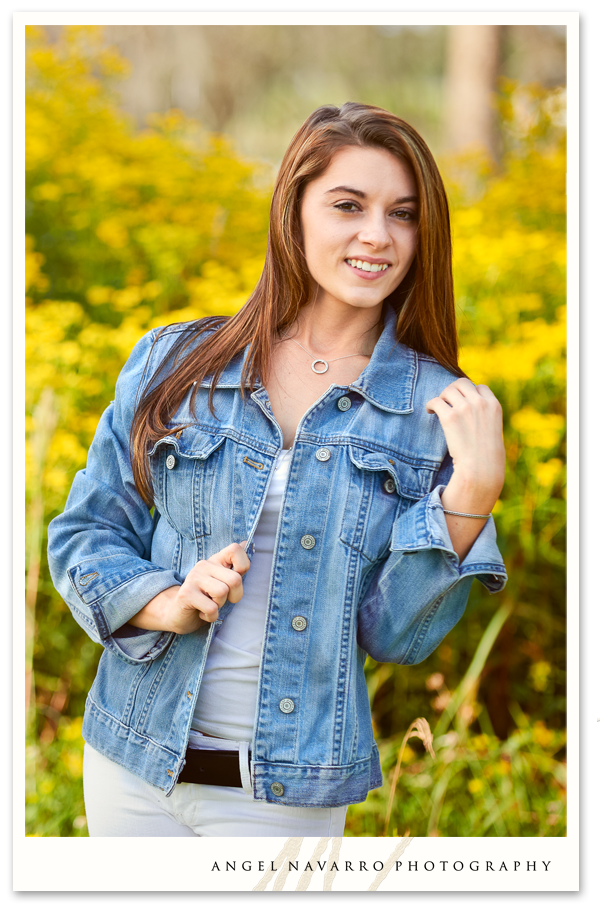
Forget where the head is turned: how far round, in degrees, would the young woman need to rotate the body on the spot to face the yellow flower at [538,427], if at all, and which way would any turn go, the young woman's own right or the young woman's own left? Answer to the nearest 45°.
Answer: approximately 135° to the young woman's own left

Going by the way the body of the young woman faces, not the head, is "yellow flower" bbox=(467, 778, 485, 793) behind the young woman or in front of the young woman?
behind

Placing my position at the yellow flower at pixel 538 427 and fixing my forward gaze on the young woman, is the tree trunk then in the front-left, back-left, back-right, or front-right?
back-right

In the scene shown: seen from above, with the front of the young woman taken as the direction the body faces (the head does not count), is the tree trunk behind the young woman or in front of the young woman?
behind

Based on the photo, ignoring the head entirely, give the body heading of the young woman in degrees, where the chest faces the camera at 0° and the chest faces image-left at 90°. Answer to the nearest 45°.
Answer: approximately 0°
